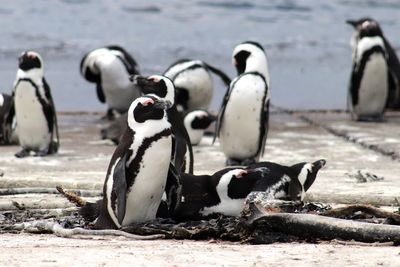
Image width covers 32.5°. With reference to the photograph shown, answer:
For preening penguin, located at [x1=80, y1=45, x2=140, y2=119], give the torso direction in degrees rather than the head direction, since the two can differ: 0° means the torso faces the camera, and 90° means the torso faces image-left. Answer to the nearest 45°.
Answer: approximately 45°

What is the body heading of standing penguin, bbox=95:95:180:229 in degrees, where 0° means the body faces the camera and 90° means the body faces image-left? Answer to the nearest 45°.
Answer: approximately 315°

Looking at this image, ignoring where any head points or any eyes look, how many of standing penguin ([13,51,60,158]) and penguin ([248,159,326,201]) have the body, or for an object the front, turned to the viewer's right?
1

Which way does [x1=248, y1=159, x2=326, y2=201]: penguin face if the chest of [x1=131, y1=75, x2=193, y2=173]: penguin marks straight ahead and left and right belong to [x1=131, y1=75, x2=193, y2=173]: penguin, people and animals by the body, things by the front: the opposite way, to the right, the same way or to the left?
the opposite way

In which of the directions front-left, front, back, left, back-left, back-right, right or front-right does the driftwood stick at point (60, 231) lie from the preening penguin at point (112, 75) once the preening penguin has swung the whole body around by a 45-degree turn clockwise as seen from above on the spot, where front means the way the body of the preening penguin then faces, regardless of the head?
left

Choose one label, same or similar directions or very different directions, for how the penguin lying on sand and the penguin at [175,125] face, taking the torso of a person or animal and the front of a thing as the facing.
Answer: very different directions

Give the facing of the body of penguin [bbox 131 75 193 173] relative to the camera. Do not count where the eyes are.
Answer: to the viewer's left

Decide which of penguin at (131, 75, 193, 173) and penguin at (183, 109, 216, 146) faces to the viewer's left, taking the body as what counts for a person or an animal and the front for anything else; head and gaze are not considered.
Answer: penguin at (131, 75, 193, 173)

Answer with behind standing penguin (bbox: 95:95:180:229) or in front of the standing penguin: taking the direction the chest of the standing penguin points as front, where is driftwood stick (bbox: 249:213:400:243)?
in front
